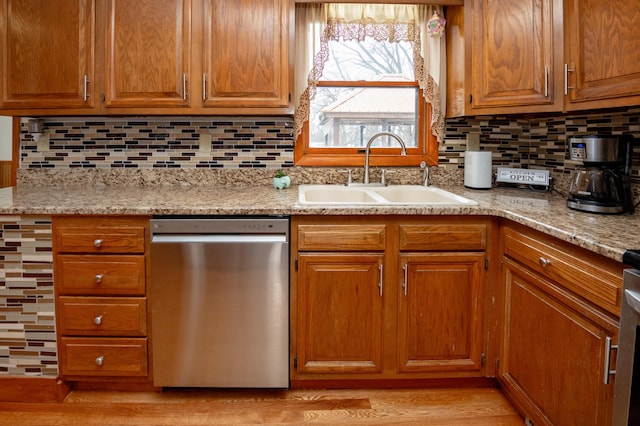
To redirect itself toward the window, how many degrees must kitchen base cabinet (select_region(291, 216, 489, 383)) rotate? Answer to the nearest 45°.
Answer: approximately 180°

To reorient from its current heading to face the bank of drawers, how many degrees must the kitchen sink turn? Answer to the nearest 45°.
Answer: approximately 45° to its right

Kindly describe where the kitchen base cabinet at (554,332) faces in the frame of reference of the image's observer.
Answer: facing the viewer and to the left of the viewer

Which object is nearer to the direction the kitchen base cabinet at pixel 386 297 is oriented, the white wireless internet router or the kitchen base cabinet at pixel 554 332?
the kitchen base cabinet

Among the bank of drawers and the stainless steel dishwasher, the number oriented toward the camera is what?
2

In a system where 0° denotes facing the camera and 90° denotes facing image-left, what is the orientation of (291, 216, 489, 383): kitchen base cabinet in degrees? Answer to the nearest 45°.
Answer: approximately 0°

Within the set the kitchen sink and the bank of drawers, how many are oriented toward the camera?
2
